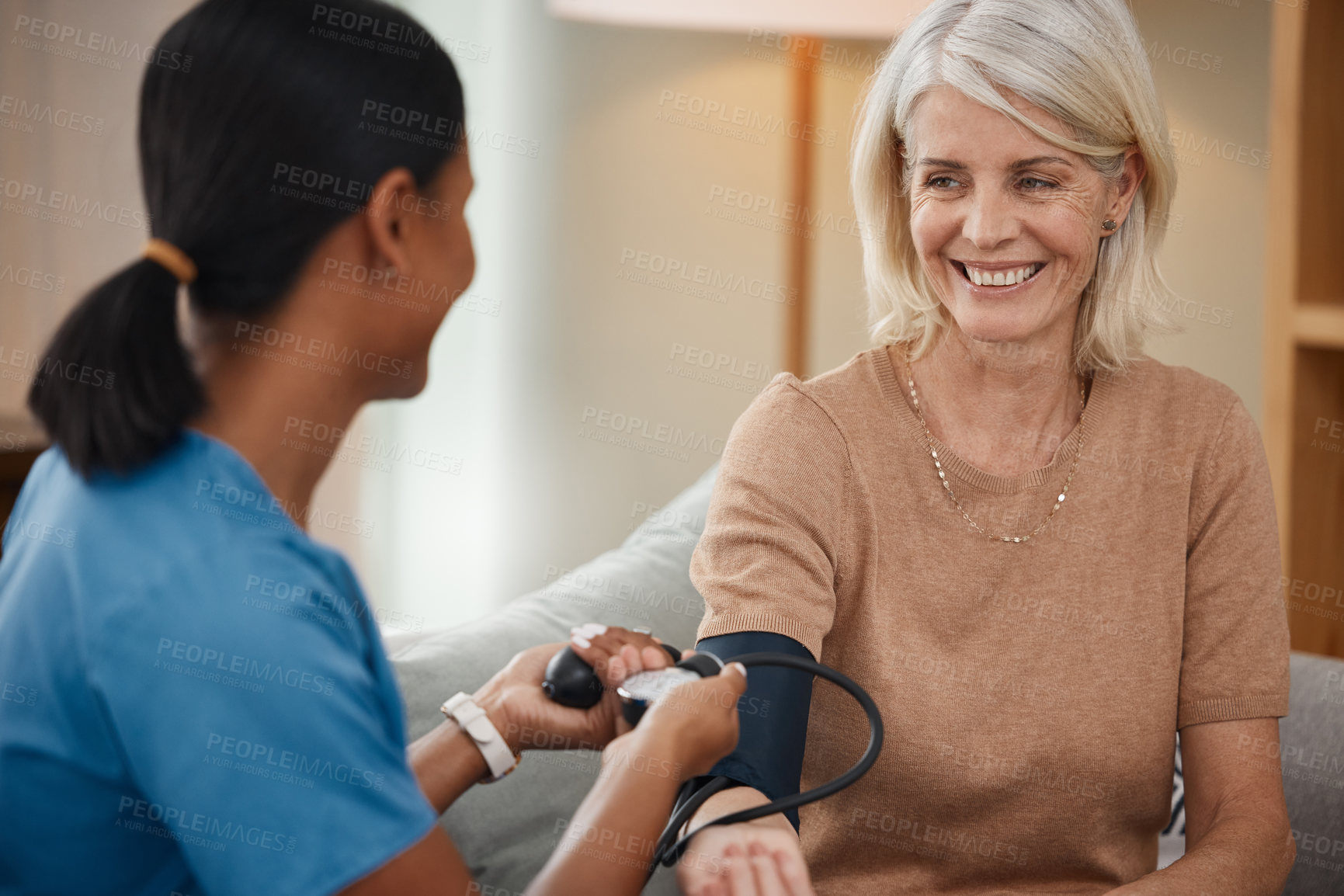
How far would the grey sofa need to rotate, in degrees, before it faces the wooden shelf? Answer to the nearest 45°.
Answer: approximately 135° to its left

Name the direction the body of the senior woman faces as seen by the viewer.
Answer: toward the camera

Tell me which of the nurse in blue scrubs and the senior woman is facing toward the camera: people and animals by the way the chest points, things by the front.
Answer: the senior woman

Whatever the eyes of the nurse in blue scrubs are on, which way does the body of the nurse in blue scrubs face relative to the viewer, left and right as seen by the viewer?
facing away from the viewer and to the right of the viewer

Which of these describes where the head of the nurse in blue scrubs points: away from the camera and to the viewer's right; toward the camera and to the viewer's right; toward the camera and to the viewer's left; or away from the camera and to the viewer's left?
away from the camera and to the viewer's right

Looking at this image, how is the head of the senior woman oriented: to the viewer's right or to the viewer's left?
to the viewer's left

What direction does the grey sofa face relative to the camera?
toward the camera
